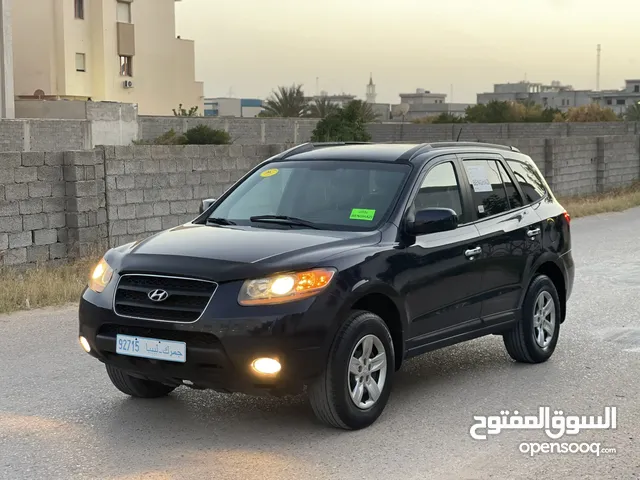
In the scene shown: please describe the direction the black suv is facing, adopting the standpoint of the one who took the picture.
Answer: facing the viewer and to the left of the viewer

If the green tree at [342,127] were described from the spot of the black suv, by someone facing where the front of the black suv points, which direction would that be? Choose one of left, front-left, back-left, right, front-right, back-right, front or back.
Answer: back-right
